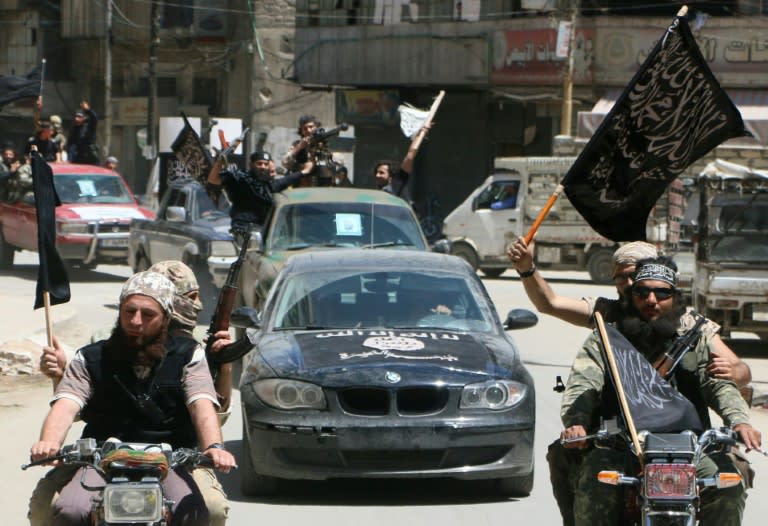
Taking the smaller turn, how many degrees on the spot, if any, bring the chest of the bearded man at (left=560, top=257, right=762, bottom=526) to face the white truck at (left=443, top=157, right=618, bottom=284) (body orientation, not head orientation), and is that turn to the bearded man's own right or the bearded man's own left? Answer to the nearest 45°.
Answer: approximately 180°

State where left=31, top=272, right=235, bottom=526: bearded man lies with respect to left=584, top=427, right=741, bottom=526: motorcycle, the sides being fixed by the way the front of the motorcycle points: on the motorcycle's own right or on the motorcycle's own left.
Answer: on the motorcycle's own right

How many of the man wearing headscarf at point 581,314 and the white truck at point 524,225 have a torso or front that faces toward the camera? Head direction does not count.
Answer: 1

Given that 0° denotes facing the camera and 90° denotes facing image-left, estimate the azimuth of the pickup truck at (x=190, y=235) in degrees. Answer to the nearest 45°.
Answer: approximately 315°

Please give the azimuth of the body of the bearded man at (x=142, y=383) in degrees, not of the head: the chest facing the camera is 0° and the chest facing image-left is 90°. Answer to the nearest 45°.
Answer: approximately 0°

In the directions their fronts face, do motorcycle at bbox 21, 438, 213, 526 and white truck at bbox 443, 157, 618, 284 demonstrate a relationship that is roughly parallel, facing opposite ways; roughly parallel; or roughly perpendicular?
roughly perpendicular

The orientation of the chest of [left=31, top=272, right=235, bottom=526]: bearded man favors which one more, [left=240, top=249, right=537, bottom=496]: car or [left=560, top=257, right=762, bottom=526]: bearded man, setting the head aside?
the bearded man

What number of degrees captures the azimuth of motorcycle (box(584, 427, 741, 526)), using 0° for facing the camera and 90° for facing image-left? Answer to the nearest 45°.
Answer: approximately 0°

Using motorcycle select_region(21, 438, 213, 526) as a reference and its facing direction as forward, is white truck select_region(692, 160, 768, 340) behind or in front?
behind

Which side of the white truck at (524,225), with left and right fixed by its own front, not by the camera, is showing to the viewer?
left

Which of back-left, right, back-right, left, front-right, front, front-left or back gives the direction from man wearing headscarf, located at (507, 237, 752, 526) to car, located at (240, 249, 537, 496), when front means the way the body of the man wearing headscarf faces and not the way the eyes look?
back-right

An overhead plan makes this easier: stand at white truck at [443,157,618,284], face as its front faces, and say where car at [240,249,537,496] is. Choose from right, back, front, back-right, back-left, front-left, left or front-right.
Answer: left

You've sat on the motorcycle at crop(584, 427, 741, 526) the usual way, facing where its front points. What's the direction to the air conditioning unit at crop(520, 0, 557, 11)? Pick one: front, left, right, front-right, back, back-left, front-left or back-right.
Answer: back

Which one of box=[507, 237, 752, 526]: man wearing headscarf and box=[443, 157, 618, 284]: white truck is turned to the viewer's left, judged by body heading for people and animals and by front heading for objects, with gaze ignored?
the white truck
